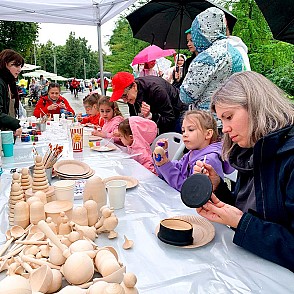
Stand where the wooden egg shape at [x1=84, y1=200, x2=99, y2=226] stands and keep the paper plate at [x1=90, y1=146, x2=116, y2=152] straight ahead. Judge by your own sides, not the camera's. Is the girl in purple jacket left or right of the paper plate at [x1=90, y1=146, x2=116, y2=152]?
right

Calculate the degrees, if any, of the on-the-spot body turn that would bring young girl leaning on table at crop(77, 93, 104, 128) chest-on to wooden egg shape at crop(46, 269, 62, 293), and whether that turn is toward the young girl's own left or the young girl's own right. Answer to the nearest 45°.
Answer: approximately 90° to the young girl's own left

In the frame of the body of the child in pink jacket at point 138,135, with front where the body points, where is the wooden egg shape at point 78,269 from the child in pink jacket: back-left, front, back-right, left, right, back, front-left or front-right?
left

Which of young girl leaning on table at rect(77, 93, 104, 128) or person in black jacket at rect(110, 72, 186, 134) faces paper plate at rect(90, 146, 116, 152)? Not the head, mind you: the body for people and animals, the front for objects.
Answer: the person in black jacket

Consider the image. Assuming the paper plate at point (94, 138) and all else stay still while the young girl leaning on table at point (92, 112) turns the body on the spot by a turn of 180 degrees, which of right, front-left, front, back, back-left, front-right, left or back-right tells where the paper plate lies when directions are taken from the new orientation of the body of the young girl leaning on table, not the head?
right

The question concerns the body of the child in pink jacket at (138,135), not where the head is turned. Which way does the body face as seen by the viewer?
to the viewer's left

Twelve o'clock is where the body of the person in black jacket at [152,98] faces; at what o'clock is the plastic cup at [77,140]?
The plastic cup is roughly at 12 o'clock from the person in black jacket.

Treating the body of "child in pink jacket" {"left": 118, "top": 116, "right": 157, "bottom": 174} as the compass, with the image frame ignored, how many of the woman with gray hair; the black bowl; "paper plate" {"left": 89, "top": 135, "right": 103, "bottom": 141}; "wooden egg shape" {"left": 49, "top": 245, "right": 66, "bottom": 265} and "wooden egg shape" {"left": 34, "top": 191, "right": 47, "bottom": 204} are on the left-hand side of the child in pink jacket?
4

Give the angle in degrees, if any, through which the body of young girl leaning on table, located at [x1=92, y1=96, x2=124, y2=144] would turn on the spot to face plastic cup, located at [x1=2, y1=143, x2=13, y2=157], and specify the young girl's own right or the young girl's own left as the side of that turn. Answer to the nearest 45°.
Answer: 0° — they already face it

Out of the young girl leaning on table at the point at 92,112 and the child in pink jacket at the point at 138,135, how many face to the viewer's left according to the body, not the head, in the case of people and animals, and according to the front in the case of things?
2

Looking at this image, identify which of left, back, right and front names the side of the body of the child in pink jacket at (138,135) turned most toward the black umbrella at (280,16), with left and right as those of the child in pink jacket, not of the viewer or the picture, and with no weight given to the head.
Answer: back

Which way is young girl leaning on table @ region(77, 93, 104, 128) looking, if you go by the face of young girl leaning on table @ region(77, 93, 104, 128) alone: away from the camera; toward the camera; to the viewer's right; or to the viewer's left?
to the viewer's left

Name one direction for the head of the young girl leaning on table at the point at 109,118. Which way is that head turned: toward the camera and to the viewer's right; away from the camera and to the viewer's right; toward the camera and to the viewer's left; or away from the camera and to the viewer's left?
toward the camera and to the viewer's left

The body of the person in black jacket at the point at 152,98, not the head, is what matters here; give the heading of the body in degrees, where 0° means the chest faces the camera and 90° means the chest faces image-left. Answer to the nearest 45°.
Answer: approximately 45°

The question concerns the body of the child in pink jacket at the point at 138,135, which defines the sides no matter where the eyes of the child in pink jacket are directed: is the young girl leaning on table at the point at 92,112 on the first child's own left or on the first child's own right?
on the first child's own right

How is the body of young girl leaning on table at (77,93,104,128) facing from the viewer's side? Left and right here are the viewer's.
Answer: facing to the left of the viewer
